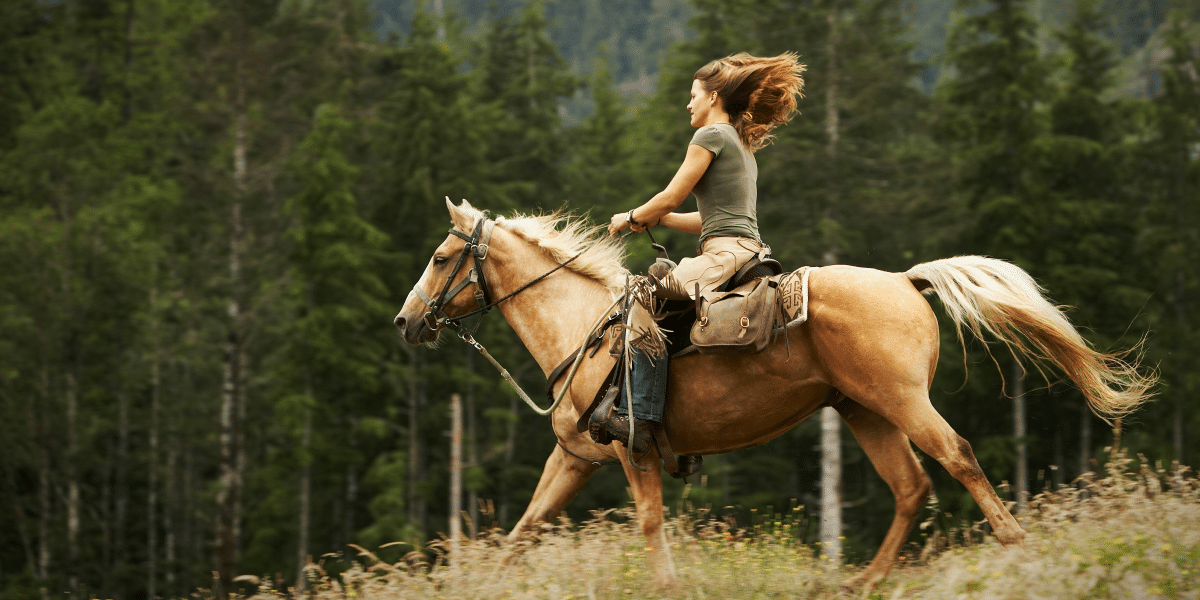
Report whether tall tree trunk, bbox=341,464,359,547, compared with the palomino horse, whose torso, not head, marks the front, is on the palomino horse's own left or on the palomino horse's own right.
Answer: on the palomino horse's own right

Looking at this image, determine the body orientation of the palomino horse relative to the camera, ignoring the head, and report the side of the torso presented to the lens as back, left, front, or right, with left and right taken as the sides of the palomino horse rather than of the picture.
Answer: left

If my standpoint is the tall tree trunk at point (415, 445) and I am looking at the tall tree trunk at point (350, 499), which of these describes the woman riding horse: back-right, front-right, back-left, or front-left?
back-left

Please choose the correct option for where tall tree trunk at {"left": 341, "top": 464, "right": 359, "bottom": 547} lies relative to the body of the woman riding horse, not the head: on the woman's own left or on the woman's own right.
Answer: on the woman's own right

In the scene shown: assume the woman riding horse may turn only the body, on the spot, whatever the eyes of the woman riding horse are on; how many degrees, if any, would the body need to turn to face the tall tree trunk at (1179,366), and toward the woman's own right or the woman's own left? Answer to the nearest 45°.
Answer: approximately 135° to the woman's own right

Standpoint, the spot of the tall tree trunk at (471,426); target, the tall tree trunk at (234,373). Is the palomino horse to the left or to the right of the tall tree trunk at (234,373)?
left

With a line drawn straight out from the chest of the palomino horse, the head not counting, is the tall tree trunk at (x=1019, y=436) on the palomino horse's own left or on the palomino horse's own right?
on the palomino horse's own right

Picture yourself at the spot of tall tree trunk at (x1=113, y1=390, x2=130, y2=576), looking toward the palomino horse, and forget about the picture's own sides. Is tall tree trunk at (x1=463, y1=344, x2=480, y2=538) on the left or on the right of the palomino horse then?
left

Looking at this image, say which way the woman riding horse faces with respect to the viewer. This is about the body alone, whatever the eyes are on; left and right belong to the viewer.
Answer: facing to the left of the viewer

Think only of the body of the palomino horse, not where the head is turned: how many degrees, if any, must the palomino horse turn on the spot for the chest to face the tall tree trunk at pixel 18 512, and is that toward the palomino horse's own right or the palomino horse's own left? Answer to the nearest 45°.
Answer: approximately 45° to the palomino horse's own right

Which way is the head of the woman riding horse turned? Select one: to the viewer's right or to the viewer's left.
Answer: to the viewer's left
